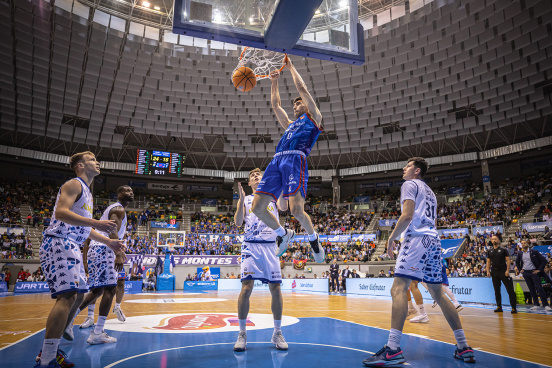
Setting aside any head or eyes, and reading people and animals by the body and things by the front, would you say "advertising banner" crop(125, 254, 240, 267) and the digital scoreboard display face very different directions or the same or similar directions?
same or similar directions

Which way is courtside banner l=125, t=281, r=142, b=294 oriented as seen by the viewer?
toward the camera

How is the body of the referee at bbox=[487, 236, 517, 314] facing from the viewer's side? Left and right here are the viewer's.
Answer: facing the viewer and to the left of the viewer

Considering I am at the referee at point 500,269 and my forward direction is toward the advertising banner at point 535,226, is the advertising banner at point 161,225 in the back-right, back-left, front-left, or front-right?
front-left

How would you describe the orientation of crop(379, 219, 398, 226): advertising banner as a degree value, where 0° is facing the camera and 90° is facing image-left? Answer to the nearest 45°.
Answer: approximately 0°

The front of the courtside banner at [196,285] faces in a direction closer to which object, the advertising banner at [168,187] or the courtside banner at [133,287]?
the courtside banner

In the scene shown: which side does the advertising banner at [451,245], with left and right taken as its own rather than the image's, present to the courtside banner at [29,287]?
right

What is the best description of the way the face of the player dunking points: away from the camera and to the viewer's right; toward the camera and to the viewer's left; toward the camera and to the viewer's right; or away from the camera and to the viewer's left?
toward the camera and to the viewer's left

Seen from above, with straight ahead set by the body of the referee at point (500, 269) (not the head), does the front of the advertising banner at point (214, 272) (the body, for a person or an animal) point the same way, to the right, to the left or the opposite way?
the same way

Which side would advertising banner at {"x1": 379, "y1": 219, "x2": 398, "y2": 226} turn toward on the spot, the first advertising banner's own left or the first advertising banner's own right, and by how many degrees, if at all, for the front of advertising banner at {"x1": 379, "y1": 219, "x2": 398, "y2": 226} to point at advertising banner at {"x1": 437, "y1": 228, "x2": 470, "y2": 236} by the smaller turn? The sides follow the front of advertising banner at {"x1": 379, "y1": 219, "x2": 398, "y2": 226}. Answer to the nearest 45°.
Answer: approximately 45° to the first advertising banner's own left

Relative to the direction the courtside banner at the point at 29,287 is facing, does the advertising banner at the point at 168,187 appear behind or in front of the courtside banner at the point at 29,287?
behind

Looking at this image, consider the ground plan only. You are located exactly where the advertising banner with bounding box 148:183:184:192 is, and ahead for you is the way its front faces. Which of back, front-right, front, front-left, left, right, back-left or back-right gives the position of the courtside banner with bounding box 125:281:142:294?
front
